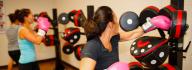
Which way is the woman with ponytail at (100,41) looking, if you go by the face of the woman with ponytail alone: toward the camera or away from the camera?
away from the camera

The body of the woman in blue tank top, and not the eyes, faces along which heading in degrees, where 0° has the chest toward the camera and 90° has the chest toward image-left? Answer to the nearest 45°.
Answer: approximately 270°

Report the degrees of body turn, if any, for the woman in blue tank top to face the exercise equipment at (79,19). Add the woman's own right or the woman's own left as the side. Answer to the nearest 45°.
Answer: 0° — they already face it

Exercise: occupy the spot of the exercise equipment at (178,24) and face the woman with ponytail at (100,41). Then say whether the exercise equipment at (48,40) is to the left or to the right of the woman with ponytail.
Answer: right

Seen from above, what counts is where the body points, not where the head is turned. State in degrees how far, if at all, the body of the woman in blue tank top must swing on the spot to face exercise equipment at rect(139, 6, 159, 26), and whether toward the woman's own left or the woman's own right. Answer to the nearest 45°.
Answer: approximately 45° to the woman's own right

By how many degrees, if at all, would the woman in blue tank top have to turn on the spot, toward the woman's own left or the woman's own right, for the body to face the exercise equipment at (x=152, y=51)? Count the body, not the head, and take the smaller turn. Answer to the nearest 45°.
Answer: approximately 45° to the woman's own right
